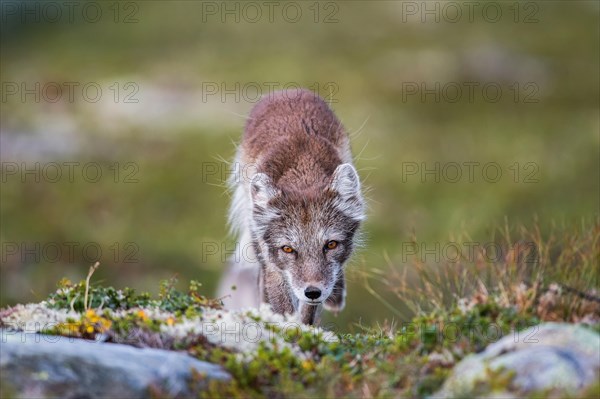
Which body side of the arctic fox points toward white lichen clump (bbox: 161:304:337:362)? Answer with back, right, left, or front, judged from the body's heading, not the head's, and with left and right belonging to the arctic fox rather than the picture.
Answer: front

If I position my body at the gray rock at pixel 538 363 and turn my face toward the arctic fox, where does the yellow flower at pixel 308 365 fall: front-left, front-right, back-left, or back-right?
front-left

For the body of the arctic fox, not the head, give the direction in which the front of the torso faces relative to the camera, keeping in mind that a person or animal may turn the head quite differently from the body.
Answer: toward the camera

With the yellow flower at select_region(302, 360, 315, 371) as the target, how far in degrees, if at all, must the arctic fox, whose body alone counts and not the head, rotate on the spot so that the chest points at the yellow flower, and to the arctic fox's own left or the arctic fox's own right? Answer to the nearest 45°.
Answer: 0° — it already faces it

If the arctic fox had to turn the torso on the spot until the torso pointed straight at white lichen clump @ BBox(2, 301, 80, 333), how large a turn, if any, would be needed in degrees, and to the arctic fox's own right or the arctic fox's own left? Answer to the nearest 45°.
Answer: approximately 45° to the arctic fox's own right

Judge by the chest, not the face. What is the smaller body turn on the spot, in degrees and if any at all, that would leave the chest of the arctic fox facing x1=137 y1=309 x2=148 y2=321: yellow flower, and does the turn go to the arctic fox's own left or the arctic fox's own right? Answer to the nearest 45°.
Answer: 0° — it already faces it

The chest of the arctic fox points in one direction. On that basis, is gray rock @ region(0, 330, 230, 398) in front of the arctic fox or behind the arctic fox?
in front

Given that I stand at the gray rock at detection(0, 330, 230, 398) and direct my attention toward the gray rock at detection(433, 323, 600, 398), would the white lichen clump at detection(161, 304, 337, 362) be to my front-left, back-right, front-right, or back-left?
front-left
